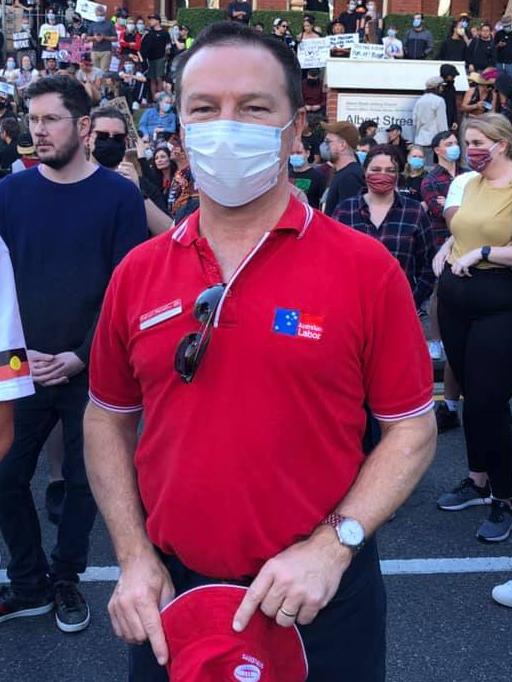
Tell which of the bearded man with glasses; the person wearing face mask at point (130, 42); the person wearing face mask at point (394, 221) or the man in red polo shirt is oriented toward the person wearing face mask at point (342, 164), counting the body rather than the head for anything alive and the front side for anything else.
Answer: the person wearing face mask at point (130, 42)

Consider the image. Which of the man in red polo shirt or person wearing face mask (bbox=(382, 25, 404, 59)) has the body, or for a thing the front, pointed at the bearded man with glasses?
the person wearing face mask

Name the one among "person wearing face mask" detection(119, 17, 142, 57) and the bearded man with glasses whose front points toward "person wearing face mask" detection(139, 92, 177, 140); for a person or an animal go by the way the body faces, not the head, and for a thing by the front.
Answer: "person wearing face mask" detection(119, 17, 142, 57)

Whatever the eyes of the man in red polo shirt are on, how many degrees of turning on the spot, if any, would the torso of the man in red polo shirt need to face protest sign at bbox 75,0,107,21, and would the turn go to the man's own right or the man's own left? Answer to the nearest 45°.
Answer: approximately 180°
